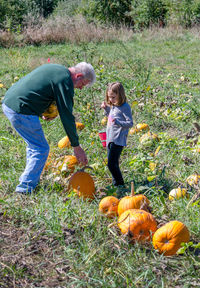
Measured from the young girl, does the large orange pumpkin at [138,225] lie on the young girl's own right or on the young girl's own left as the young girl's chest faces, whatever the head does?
on the young girl's own left

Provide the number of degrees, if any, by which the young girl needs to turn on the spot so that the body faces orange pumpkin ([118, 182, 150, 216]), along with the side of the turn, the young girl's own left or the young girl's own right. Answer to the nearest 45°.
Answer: approximately 45° to the young girl's own left

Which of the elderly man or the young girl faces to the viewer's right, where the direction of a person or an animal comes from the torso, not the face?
the elderly man

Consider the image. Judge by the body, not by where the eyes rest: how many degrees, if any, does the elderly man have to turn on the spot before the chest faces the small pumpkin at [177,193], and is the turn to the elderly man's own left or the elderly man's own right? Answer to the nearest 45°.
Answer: approximately 45° to the elderly man's own right

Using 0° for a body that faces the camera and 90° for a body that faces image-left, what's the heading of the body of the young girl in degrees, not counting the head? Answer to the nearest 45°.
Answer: approximately 45°

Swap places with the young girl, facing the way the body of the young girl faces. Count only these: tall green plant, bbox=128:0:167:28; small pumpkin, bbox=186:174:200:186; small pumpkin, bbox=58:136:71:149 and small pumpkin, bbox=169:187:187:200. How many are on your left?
2

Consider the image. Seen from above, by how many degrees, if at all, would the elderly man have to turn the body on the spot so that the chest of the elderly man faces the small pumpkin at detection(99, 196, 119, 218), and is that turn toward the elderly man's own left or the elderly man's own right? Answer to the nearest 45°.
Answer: approximately 45° to the elderly man's own right

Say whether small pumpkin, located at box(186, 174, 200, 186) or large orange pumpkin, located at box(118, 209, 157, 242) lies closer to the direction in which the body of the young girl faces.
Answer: the large orange pumpkin

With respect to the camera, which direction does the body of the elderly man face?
to the viewer's right

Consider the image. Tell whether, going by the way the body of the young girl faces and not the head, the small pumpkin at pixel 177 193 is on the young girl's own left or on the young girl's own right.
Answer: on the young girl's own left

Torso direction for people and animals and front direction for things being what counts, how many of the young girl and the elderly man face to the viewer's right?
1

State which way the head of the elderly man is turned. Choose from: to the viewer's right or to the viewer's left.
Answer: to the viewer's right
